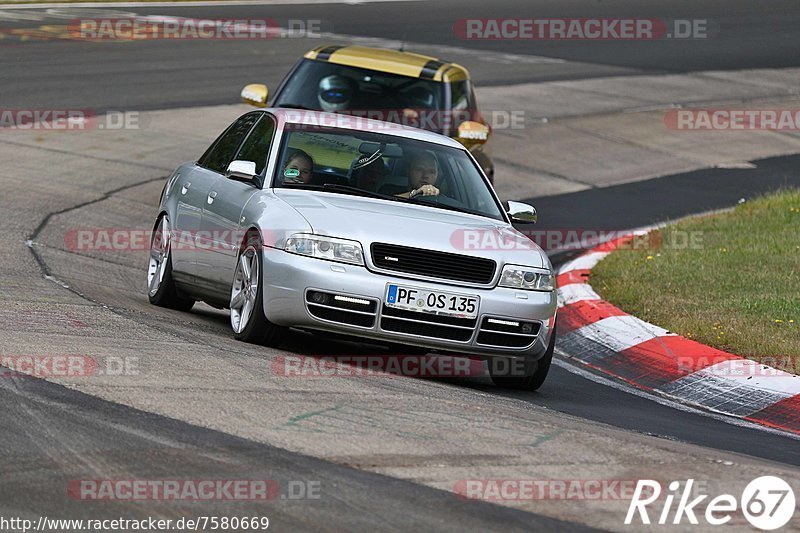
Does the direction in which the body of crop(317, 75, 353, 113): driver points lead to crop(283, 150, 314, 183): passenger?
yes

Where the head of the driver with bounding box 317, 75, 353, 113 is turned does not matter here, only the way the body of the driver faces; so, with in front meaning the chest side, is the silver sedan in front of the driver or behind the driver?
in front

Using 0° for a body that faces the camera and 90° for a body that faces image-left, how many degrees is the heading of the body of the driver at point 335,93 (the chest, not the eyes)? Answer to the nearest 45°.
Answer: approximately 0°

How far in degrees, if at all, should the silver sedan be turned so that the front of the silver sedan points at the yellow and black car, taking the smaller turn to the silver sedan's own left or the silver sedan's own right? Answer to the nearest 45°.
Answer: approximately 135° to the silver sedan's own left

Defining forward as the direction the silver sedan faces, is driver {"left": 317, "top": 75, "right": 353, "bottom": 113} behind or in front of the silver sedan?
behind

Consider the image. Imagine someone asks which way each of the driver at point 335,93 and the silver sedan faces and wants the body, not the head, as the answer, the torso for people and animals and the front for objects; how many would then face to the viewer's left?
0
